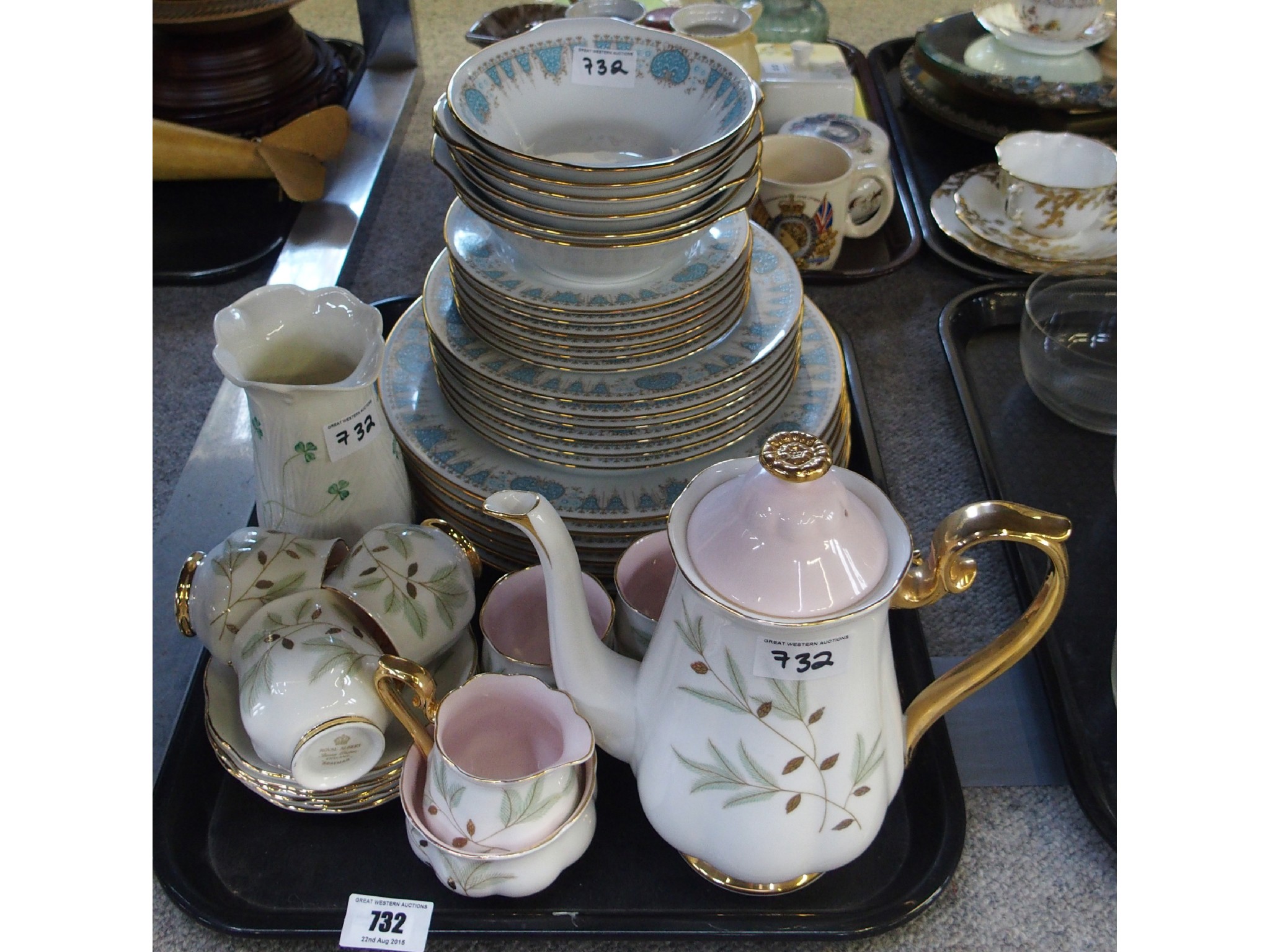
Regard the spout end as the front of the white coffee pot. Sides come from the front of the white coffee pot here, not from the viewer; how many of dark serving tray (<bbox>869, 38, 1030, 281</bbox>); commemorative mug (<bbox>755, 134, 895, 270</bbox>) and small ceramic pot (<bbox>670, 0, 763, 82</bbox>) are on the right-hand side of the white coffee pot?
3

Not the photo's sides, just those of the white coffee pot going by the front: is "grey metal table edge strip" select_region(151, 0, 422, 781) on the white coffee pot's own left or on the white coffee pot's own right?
on the white coffee pot's own right

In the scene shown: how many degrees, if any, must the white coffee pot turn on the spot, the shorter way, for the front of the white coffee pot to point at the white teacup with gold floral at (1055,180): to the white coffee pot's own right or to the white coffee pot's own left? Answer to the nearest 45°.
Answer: approximately 90° to the white coffee pot's own right

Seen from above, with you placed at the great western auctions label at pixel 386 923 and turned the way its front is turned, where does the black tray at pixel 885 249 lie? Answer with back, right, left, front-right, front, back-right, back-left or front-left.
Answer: back-left

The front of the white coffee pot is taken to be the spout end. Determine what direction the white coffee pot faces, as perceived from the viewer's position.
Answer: facing to the left of the viewer

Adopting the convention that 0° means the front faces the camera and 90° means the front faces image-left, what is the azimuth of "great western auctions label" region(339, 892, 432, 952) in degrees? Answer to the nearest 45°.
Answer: approximately 0°
